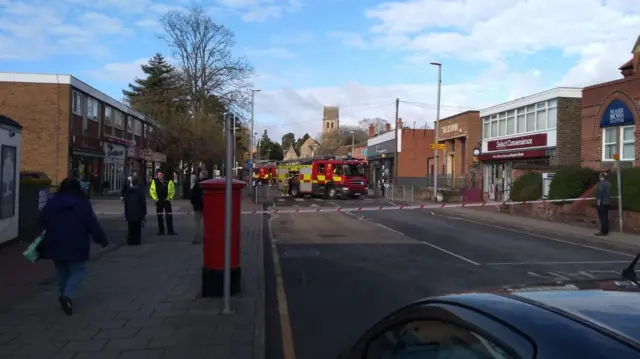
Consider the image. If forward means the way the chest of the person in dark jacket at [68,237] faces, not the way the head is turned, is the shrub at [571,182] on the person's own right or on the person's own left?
on the person's own right

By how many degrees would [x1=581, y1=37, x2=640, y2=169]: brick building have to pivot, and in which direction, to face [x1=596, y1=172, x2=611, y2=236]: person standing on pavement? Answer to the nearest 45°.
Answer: approximately 45° to its left

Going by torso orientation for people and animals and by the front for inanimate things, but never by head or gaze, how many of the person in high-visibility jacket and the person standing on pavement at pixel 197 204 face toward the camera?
1

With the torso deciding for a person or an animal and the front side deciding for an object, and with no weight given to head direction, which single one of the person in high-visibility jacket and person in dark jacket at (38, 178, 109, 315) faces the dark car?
the person in high-visibility jacket

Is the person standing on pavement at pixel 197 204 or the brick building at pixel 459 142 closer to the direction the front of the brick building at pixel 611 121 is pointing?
the person standing on pavement

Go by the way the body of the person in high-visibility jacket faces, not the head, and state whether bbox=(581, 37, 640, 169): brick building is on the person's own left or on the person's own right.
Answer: on the person's own left

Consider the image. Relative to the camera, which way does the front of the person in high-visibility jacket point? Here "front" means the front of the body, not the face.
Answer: toward the camera

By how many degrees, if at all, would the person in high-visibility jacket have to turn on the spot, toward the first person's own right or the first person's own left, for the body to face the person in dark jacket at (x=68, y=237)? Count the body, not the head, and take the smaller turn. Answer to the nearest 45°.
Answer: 0° — they already face them

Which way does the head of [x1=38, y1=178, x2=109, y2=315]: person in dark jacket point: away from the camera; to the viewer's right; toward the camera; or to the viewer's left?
away from the camera

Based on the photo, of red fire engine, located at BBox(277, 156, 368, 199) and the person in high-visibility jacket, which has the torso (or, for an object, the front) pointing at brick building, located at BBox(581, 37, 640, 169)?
the red fire engine

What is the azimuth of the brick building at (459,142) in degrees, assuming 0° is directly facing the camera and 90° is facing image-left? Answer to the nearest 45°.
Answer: approximately 45°

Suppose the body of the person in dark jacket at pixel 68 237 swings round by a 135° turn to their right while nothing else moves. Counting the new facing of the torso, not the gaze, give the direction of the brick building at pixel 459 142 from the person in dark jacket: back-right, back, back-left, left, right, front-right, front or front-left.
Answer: left

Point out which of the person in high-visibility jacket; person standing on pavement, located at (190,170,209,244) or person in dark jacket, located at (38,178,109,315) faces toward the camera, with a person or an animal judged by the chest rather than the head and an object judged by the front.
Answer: the person in high-visibility jacket

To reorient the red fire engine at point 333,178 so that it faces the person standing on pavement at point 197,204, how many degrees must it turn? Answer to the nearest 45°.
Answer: approximately 45° to its right

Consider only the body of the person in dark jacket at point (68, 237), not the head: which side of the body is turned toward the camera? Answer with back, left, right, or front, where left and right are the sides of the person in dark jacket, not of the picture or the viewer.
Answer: back

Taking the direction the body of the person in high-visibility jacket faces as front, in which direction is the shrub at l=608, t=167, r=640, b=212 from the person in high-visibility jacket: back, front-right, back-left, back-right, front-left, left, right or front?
left

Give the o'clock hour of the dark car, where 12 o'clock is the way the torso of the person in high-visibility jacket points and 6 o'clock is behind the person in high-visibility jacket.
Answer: The dark car is roughly at 12 o'clock from the person in high-visibility jacket.
